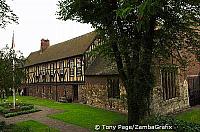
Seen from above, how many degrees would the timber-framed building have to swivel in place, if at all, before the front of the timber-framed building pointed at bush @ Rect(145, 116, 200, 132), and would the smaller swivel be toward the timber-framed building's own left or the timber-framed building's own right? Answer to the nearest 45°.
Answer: approximately 45° to the timber-framed building's own left

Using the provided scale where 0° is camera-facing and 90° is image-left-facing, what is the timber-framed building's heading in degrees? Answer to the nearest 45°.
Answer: approximately 45°

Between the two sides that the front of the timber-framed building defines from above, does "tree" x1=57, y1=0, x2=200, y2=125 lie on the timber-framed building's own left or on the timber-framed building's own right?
on the timber-framed building's own left
